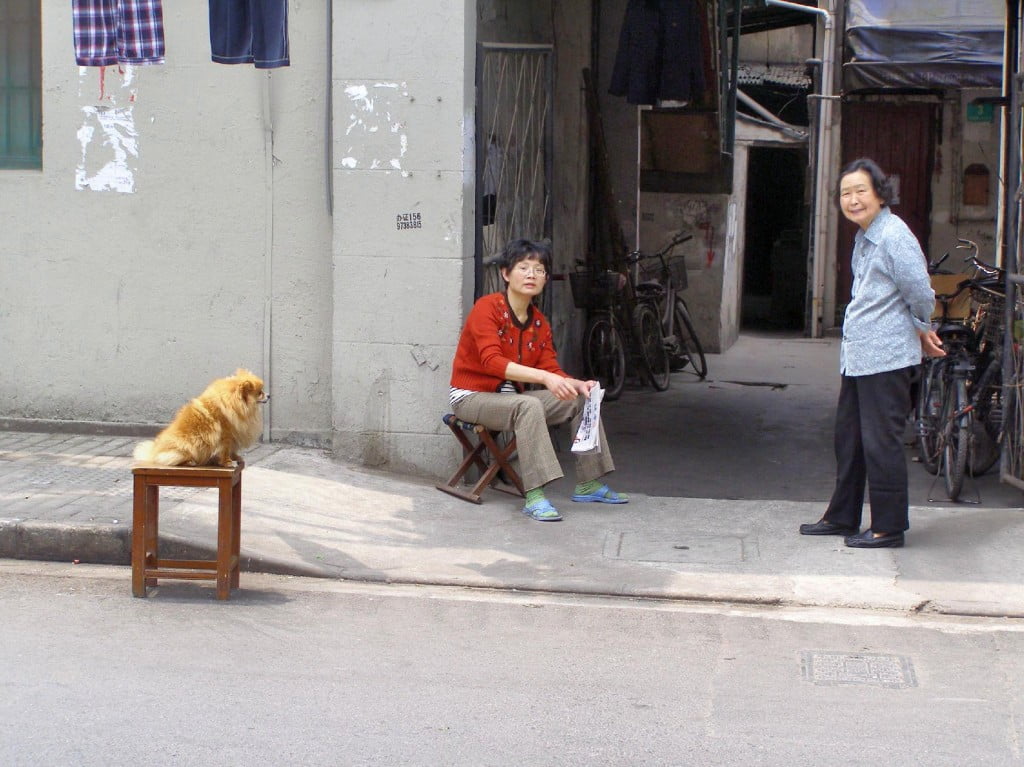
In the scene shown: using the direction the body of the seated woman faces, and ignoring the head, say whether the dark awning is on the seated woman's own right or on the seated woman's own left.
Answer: on the seated woman's own left

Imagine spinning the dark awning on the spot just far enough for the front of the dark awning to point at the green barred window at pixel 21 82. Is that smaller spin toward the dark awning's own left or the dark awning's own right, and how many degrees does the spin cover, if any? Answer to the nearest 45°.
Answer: approximately 45° to the dark awning's own right

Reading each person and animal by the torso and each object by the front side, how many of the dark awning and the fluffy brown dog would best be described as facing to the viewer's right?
1

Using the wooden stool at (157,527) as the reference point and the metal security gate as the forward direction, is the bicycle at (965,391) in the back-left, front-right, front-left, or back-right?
front-right

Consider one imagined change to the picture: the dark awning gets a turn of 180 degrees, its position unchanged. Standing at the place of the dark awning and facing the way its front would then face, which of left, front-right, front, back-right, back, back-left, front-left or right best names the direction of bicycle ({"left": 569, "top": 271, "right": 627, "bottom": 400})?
back-left

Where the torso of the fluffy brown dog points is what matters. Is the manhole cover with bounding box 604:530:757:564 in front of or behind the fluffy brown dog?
in front

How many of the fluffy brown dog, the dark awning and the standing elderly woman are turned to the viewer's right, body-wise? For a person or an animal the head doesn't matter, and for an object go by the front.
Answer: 1

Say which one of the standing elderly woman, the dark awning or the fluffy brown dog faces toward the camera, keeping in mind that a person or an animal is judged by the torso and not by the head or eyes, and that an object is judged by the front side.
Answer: the dark awning

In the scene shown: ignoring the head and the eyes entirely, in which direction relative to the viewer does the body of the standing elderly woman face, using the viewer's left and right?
facing to the left of the viewer

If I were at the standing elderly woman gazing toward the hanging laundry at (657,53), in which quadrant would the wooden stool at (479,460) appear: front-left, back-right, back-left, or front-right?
front-left

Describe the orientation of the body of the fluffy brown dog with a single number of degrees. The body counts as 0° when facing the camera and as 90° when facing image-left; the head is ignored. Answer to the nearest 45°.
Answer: approximately 270°

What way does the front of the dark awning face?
toward the camera

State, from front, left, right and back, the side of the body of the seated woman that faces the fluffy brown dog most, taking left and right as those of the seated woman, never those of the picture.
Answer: right

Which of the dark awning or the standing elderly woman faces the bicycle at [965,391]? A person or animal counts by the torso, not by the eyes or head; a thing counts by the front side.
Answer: the dark awning

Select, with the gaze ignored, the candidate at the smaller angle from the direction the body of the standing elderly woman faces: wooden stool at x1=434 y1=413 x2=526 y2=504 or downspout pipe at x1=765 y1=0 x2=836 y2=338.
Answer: the wooden stool
